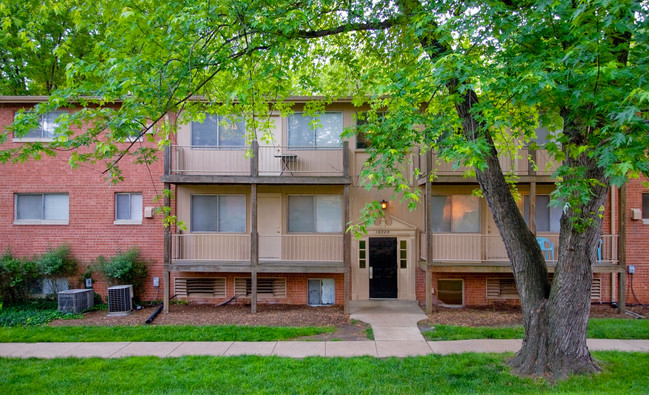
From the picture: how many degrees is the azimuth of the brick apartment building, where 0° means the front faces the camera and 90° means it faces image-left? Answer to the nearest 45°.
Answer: approximately 0°

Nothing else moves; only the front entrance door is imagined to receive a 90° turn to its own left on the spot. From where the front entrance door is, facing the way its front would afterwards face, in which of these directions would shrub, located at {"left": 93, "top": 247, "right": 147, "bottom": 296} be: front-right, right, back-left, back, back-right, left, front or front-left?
back

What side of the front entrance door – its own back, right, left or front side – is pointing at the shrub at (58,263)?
right

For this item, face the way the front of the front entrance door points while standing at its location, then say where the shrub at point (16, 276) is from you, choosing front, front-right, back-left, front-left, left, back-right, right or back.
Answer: right

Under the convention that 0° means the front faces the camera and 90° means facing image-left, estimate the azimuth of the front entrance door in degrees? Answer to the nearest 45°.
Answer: approximately 0°
